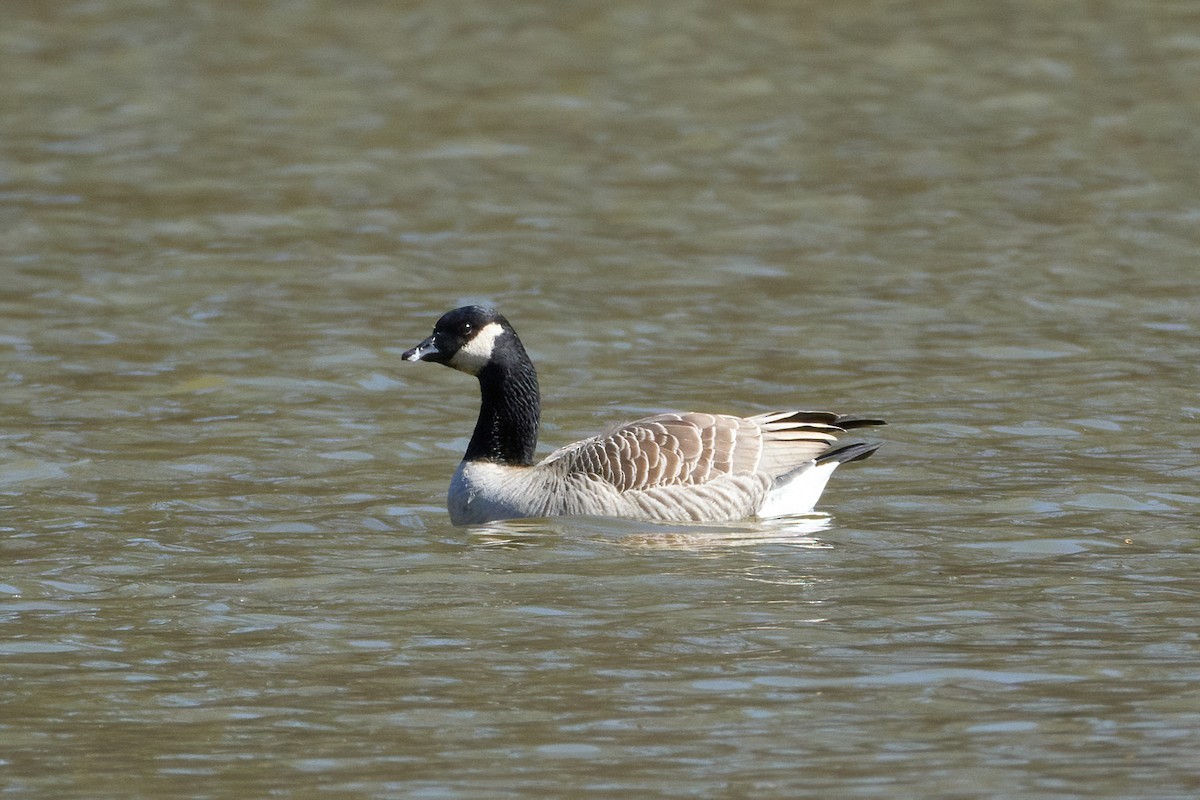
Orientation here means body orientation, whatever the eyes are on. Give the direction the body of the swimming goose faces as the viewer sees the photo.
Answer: to the viewer's left
